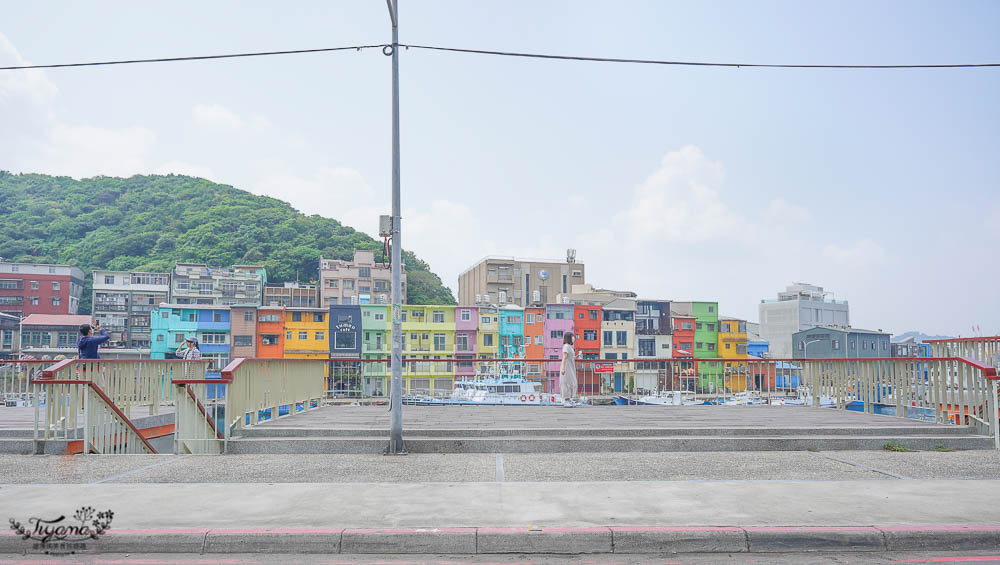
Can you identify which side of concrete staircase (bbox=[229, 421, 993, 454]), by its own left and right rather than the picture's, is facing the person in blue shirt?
right

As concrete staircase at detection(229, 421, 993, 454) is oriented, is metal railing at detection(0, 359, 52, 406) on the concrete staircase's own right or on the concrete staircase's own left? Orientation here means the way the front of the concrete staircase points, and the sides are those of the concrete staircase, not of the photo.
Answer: on the concrete staircase's own right

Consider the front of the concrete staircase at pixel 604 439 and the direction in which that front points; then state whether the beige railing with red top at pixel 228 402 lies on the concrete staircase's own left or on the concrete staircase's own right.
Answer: on the concrete staircase's own right

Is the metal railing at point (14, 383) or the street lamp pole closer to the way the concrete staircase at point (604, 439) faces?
the street lamp pole

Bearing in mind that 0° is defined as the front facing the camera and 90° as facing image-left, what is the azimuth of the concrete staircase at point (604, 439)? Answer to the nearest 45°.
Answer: approximately 0°

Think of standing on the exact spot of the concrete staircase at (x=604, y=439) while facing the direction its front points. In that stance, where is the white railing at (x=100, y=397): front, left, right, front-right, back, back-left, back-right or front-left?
right

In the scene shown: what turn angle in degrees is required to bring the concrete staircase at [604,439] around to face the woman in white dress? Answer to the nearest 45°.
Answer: approximately 180°
